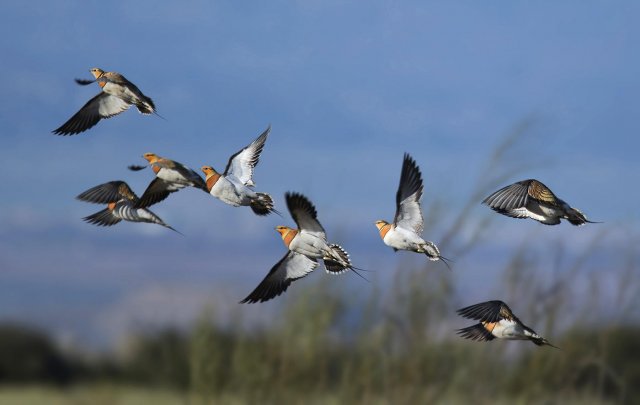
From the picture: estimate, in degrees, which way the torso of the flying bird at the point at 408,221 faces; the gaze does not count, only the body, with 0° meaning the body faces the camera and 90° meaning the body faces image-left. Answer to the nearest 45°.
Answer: approximately 90°

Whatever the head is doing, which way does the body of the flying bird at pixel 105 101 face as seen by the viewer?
to the viewer's left

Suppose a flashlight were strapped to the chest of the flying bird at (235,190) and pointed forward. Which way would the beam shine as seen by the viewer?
to the viewer's left

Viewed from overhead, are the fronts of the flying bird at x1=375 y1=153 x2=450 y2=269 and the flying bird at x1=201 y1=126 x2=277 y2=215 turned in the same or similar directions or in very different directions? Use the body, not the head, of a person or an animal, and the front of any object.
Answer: same or similar directions

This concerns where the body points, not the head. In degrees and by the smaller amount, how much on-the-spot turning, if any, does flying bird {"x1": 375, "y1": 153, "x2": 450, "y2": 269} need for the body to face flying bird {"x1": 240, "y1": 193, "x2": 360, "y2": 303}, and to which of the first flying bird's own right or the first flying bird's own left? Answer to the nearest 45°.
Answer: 0° — it already faces it

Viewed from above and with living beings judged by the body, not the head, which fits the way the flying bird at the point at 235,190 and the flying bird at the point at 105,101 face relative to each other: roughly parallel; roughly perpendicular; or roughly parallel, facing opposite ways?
roughly parallel

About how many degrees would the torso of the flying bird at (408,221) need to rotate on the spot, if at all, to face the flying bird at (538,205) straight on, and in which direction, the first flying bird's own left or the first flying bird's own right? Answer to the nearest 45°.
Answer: approximately 180°

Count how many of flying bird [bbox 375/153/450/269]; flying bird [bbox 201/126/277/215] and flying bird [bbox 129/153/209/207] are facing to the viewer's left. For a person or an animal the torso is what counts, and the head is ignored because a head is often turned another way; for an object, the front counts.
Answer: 3

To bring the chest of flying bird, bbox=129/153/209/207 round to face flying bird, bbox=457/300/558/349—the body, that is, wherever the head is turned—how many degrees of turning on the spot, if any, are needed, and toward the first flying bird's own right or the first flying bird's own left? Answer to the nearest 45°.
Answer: approximately 180°

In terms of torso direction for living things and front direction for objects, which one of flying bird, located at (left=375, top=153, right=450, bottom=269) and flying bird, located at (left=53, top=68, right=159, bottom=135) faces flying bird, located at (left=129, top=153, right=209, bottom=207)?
flying bird, located at (left=375, top=153, right=450, bottom=269)

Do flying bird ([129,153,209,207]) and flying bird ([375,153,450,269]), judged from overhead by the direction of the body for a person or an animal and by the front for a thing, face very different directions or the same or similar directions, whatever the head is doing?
same or similar directions

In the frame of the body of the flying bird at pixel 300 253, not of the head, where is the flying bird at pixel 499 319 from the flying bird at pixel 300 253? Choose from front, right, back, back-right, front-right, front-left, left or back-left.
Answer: back

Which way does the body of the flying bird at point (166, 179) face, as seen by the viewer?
to the viewer's left

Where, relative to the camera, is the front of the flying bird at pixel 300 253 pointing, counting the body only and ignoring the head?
to the viewer's left

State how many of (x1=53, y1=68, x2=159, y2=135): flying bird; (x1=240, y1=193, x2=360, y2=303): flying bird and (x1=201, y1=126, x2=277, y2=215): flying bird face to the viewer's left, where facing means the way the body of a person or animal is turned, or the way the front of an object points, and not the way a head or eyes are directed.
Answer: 3
